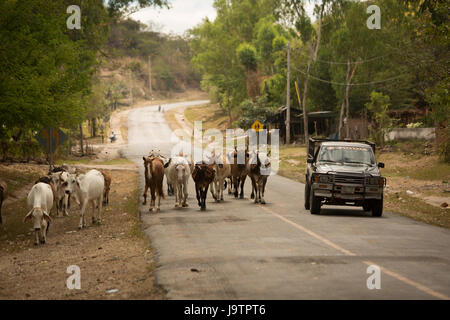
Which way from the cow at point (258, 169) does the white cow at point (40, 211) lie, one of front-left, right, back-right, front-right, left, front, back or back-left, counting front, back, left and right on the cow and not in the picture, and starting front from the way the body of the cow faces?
front-right

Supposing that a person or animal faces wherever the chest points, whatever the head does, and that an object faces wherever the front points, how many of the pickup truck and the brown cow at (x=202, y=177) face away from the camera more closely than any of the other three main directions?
0

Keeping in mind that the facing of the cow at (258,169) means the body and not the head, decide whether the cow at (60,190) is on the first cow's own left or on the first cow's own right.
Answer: on the first cow's own right

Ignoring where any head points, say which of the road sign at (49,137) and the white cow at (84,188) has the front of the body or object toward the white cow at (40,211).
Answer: the white cow at (84,188)

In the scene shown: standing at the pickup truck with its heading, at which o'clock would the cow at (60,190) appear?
The cow is roughly at 3 o'clock from the pickup truck.

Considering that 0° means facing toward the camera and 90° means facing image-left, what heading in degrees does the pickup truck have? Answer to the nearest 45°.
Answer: approximately 0°
